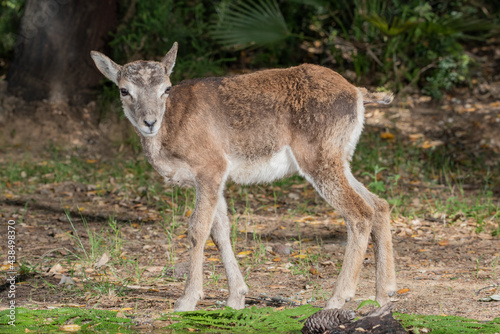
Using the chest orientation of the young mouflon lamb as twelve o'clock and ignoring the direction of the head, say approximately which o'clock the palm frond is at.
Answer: The palm frond is roughly at 3 o'clock from the young mouflon lamb.

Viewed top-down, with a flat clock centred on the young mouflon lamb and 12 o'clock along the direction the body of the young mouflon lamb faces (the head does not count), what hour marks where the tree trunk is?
The tree trunk is roughly at 2 o'clock from the young mouflon lamb.

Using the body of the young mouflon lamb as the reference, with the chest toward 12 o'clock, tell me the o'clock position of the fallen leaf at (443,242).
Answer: The fallen leaf is roughly at 5 o'clock from the young mouflon lamb.

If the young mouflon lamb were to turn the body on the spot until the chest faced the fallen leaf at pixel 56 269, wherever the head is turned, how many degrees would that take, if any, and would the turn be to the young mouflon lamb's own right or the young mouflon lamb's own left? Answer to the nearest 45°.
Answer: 0° — it already faces it

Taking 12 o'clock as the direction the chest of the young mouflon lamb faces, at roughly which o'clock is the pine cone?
The pine cone is roughly at 8 o'clock from the young mouflon lamb.

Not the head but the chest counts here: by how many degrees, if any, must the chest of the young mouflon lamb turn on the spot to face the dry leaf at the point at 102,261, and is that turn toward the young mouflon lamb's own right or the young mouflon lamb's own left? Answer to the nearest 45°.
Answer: approximately 45° to the young mouflon lamb's own right

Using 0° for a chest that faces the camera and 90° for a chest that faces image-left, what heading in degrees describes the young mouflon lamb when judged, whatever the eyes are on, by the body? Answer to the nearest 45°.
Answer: approximately 90°
